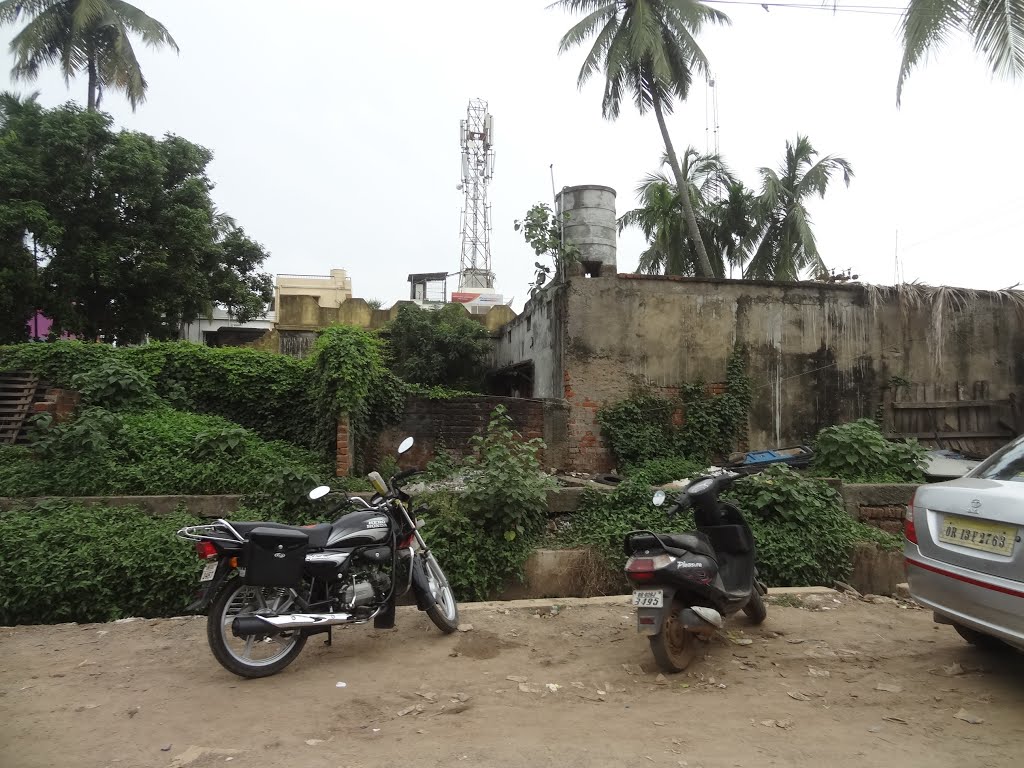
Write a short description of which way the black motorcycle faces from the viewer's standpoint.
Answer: facing away from the viewer and to the right of the viewer

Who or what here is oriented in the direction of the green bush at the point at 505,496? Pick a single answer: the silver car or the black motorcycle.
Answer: the black motorcycle

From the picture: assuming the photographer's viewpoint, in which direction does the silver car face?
facing away from the viewer and to the right of the viewer

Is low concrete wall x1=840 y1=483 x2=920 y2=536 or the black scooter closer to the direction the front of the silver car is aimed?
the low concrete wall

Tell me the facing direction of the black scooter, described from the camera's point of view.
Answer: facing away from the viewer and to the right of the viewer

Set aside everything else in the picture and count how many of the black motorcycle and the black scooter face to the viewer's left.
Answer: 0

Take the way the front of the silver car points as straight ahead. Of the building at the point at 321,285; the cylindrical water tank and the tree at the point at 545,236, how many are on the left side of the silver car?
3

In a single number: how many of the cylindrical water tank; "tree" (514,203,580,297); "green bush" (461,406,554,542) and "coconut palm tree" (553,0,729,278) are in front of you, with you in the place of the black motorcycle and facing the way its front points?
4
